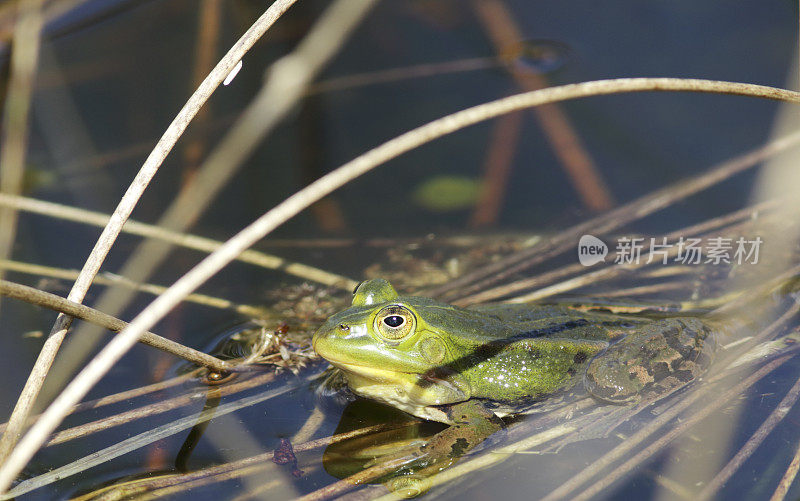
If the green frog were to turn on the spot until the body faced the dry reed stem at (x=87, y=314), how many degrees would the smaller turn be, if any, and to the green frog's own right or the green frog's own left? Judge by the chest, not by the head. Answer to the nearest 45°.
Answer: approximately 45° to the green frog's own left

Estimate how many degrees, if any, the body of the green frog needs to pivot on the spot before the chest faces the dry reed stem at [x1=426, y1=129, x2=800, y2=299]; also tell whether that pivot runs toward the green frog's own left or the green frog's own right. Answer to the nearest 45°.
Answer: approximately 135° to the green frog's own right

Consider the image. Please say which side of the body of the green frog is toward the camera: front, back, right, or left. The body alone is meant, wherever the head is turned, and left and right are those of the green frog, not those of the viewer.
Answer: left

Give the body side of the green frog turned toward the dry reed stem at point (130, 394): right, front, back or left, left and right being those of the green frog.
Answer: front
